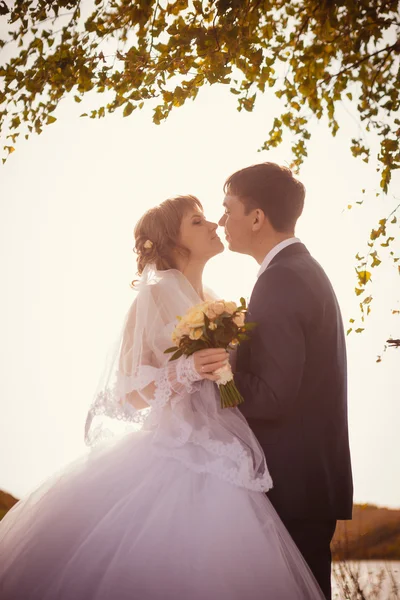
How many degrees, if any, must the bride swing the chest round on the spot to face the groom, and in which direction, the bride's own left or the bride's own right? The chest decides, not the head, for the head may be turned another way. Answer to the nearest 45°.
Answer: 0° — they already face them

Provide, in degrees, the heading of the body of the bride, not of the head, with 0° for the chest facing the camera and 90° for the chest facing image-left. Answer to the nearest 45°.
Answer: approximately 270°

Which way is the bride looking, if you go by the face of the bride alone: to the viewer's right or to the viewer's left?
to the viewer's right

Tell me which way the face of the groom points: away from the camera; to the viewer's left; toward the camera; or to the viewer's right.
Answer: to the viewer's left
